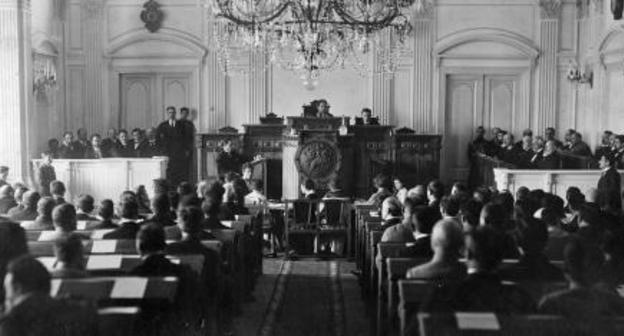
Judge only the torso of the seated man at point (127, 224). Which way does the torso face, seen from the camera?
away from the camera

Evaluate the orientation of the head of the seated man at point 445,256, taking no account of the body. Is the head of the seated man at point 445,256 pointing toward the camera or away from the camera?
away from the camera

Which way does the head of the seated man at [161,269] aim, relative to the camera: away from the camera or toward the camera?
away from the camera

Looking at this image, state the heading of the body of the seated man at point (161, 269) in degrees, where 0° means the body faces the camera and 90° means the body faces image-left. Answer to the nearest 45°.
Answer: approximately 135°

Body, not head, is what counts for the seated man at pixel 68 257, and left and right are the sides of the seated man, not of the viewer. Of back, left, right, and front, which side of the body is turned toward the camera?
back

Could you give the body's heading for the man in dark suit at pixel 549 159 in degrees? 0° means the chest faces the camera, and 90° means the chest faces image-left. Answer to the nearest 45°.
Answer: approximately 45°

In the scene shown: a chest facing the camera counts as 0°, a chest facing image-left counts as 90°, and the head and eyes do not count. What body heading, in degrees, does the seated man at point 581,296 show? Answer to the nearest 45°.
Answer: approximately 180°

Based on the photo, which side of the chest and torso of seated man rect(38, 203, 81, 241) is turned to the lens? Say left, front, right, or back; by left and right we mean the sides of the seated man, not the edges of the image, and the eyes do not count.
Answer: back

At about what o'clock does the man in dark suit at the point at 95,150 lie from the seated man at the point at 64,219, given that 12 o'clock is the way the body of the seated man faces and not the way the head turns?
The man in dark suit is roughly at 12 o'clock from the seated man.

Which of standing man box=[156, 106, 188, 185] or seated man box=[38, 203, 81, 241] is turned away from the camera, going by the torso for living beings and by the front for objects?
the seated man

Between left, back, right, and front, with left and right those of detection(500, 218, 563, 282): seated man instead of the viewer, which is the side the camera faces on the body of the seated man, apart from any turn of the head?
back
